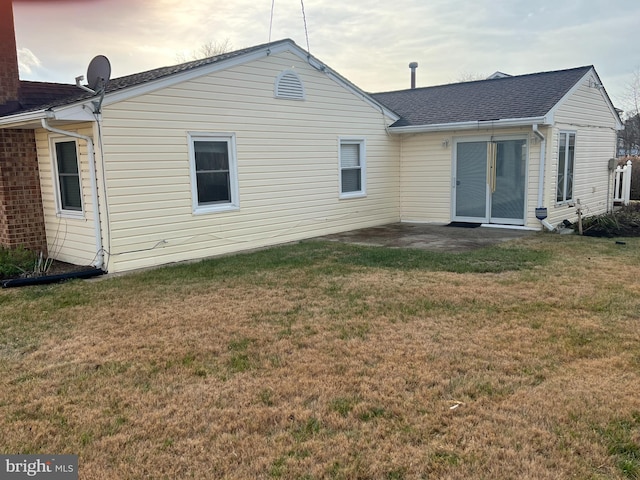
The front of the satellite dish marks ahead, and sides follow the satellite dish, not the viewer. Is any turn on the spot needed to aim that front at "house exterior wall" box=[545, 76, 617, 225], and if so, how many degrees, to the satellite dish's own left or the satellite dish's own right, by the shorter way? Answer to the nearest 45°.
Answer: approximately 135° to the satellite dish's own right

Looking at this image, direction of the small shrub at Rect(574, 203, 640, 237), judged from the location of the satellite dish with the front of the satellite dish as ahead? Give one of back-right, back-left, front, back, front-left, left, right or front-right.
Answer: back-right

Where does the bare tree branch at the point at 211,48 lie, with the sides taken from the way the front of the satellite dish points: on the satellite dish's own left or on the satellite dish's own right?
on the satellite dish's own right

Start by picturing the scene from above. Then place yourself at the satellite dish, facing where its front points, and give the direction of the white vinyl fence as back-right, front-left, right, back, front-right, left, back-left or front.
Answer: back-right

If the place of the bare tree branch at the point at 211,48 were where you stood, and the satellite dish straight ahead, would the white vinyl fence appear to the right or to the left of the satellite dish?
left

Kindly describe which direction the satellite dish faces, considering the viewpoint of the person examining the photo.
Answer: facing away from the viewer and to the left of the viewer

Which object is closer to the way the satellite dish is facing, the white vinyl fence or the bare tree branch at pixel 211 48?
the bare tree branch
